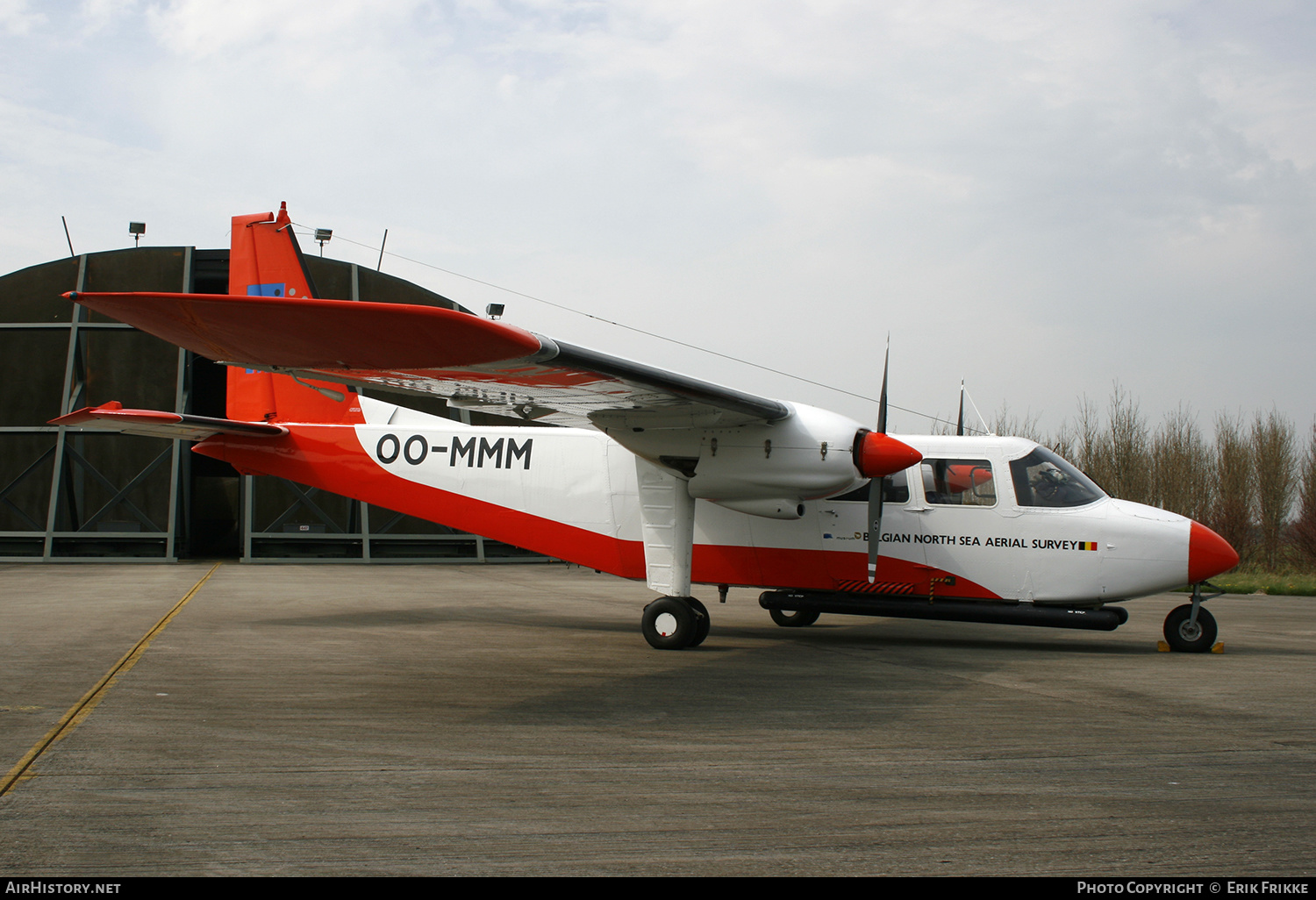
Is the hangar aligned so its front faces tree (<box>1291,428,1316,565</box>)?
no

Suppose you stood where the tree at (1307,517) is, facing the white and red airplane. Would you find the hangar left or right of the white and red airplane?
right

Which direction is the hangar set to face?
toward the camera

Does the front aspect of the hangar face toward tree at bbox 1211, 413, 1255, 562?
no

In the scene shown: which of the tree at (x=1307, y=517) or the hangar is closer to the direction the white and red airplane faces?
the tree

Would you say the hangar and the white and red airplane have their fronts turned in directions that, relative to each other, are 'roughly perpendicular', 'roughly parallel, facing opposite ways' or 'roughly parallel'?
roughly perpendicular

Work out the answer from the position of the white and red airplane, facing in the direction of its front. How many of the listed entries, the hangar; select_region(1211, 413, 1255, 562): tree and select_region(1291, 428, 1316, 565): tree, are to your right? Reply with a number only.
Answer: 0

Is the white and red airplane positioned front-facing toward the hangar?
no

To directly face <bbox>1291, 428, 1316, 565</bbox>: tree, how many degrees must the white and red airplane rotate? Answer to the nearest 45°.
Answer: approximately 45° to its left

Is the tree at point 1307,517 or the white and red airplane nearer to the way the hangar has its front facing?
the white and red airplane

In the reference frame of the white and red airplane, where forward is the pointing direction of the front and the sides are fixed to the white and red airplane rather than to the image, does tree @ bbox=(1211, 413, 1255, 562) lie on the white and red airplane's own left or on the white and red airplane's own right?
on the white and red airplane's own left

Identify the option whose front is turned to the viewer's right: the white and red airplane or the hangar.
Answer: the white and red airplane

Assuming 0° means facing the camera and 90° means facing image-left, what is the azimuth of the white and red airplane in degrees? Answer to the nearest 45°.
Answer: approximately 270°

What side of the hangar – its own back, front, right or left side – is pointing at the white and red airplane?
front

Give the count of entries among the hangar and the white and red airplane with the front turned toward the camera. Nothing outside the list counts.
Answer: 1
